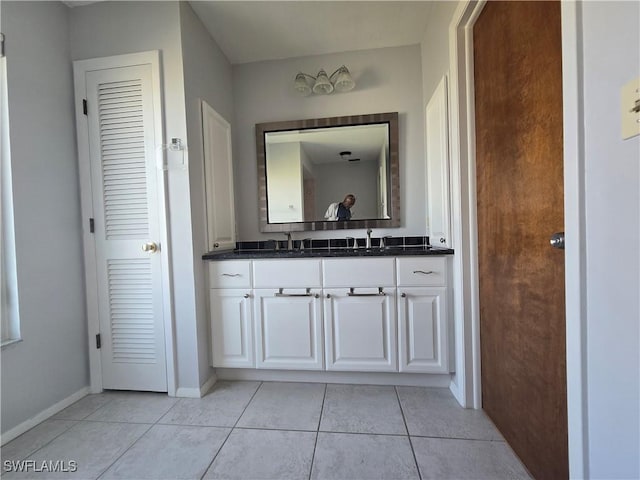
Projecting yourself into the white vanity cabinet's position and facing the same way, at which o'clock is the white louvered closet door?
The white louvered closet door is roughly at 3 o'clock from the white vanity cabinet.

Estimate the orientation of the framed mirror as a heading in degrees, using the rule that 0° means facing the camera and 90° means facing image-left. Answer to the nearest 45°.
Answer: approximately 0°

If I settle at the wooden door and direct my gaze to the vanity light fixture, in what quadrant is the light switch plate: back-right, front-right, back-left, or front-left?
back-left

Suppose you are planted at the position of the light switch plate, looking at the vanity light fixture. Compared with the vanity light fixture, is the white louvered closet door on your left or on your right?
left

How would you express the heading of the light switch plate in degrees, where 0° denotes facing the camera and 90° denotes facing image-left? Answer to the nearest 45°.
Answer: approximately 45°

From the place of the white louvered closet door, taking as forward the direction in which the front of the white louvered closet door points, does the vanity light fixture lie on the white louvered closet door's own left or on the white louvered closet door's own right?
on the white louvered closet door's own left
